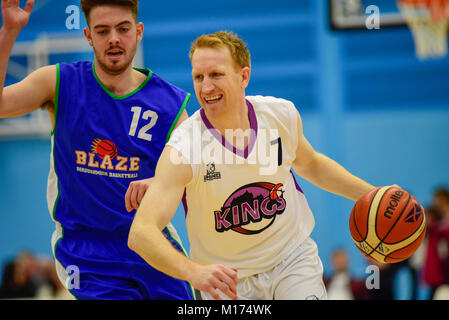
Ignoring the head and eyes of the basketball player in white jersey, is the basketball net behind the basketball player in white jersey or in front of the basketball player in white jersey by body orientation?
behind

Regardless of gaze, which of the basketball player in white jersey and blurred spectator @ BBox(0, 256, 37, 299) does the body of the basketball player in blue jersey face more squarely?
the basketball player in white jersey

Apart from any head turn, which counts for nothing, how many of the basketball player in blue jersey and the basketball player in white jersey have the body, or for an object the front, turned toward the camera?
2

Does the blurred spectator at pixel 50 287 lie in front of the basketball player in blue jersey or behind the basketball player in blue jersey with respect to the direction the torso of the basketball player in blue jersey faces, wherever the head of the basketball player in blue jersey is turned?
behind

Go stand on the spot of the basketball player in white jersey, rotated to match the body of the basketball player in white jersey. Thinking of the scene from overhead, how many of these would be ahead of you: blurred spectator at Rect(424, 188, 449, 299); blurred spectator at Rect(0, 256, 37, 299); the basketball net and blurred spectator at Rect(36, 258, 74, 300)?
0

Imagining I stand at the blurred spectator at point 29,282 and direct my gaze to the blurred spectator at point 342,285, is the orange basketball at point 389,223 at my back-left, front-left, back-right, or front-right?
front-right

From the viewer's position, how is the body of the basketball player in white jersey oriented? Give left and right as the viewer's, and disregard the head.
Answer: facing the viewer

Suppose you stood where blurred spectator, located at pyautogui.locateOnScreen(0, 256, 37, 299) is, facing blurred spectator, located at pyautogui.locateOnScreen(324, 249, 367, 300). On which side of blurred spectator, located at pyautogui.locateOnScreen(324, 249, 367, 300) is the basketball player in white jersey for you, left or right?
right

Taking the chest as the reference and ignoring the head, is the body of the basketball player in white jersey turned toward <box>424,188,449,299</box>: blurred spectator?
no

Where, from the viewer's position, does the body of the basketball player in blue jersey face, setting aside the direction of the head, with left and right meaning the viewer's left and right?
facing the viewer

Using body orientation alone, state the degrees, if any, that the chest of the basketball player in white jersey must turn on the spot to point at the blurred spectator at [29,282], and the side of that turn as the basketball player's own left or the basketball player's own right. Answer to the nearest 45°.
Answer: approximately 135° to the basketball player's own right

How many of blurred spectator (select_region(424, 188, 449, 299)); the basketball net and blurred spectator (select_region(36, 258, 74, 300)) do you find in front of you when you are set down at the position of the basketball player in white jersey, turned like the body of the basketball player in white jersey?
0

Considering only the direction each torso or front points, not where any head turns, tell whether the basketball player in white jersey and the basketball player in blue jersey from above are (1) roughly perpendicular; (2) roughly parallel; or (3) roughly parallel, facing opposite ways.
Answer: roughly parallel

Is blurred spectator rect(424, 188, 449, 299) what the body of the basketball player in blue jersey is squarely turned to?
no

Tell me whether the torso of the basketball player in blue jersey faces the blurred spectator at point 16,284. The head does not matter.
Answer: no

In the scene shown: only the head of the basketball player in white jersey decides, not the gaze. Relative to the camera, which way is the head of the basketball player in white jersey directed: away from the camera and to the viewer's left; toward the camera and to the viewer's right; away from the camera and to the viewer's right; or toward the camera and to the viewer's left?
toward the camera and to the viewer's left
